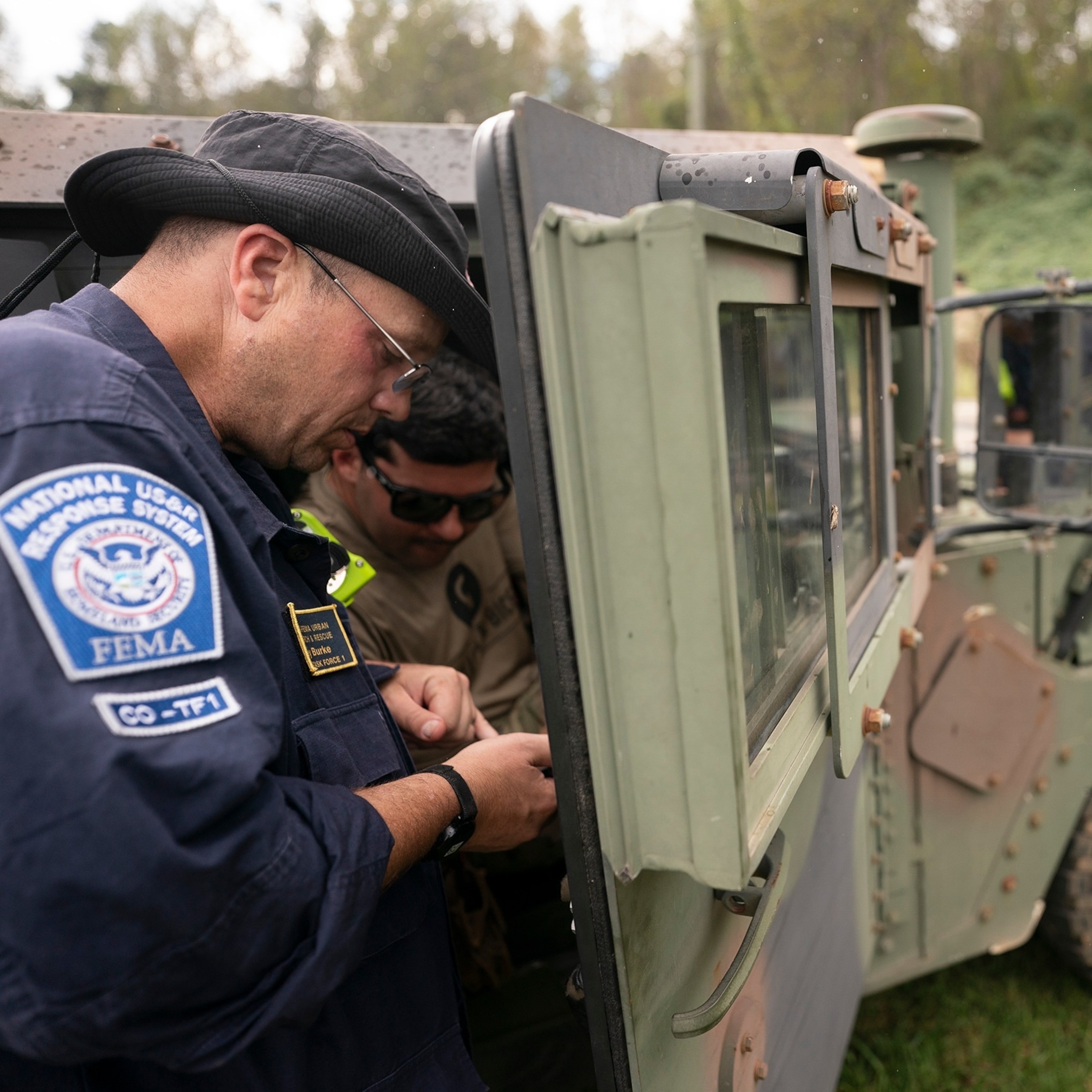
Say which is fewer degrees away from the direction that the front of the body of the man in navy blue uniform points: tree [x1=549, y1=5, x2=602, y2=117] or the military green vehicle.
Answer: the military green vehicle

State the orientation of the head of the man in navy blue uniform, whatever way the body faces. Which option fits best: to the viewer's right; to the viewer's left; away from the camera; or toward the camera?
to the viewer's right

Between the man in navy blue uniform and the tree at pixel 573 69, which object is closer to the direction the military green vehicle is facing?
the tree

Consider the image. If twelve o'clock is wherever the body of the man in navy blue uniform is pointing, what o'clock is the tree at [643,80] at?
The tree is roughly at 10 o'clock from the man in navy blue uniform.

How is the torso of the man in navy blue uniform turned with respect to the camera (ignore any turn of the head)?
to the viewer's right

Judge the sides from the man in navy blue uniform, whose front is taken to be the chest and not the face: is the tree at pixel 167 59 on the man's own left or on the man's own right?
on the man's own left

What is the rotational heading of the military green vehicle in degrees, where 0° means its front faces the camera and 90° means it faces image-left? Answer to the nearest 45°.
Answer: approximately 225°
